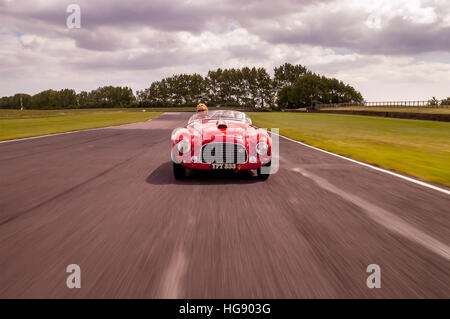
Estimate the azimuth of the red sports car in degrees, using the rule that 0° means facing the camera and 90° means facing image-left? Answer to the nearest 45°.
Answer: approximately 0°
